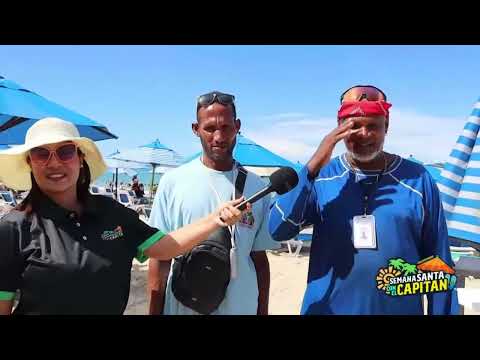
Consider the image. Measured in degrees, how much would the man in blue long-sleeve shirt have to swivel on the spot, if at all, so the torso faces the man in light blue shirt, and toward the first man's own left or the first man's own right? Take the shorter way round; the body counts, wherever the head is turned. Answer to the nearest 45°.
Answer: approximately 90° to the first man's own right

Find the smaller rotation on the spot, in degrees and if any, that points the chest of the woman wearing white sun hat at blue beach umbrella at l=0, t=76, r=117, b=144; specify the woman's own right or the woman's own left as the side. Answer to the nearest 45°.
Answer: approximately 180°

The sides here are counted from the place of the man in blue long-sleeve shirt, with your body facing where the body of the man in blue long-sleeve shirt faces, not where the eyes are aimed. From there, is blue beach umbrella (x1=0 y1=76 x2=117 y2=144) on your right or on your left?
on your right

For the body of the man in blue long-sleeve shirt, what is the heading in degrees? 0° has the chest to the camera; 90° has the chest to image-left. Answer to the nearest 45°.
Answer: approximately 0°

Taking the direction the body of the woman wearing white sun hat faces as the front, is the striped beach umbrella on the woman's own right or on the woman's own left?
on the woman's own left
